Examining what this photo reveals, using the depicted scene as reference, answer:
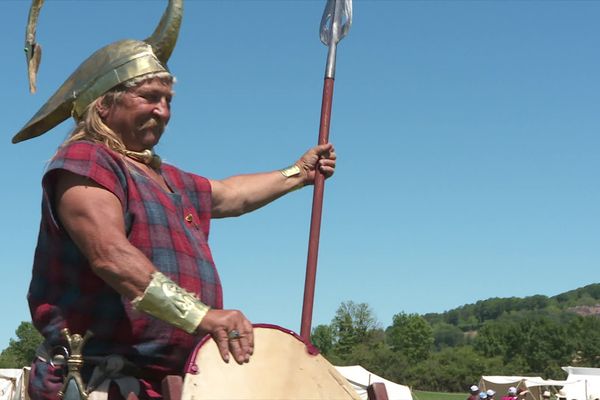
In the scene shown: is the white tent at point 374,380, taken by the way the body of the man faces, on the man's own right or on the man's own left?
on the man's own left

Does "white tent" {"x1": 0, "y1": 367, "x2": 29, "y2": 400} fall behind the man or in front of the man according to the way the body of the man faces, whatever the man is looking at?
behind

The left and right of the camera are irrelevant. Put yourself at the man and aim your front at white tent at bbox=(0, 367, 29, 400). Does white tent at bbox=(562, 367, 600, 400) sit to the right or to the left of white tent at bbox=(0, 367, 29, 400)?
right

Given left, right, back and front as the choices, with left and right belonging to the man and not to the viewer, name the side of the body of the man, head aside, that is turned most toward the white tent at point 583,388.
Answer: left

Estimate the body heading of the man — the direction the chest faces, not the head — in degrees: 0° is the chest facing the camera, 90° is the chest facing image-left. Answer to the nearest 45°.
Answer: approximately 315°

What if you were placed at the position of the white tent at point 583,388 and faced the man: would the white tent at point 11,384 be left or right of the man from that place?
right
